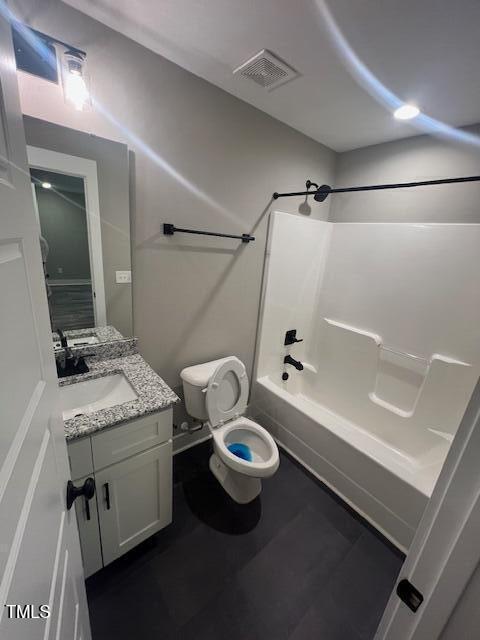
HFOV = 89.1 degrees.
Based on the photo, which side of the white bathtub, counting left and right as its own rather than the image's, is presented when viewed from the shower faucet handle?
right

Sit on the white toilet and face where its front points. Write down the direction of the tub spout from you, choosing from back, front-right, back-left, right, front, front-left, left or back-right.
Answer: left

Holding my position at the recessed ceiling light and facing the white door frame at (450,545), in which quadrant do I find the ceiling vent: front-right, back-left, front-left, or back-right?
front-right

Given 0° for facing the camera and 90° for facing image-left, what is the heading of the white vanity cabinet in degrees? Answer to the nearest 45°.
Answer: approximately 315°

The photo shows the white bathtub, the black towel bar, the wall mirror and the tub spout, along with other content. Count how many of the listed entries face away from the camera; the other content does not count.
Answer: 0

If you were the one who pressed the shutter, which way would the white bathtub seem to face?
facing the viewer and to the left of the viewer

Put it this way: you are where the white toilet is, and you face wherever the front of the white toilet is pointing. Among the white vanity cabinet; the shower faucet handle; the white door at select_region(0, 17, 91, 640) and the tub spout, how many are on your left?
2

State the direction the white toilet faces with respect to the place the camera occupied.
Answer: facing the viewer and to the right of the viewer

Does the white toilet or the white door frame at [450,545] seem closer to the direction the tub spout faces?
the white door frame

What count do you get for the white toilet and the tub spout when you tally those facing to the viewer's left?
0
